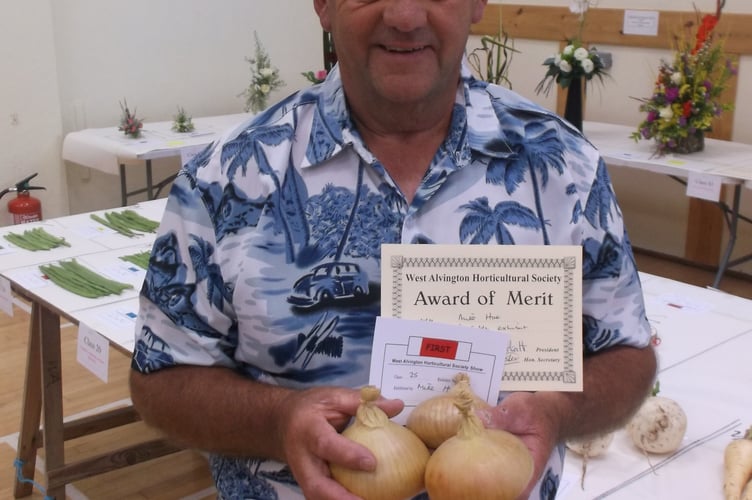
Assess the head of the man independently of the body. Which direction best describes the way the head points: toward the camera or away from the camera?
toward the camera

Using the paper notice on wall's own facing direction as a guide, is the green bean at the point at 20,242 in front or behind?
in front

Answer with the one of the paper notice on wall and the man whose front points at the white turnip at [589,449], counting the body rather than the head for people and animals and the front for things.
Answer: the paper notice on wall

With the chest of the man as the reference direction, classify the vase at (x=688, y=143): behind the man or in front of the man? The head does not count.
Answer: behind

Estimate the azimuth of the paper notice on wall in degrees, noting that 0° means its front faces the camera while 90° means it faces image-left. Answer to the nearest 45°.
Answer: approximately 0°

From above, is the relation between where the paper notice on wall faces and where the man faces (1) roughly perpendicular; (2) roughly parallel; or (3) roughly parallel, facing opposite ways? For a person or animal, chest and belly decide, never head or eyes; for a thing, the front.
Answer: roughly parallel

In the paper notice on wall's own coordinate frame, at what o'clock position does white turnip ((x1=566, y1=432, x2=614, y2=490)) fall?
The white turnip is roughly at 12 o'clock from the paper notice on wall.

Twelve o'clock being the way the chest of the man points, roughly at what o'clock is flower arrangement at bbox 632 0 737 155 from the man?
The flower arrangement is roughly at 7 o'clock from the man.

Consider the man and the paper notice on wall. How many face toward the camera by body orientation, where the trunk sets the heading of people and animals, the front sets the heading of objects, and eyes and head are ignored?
2

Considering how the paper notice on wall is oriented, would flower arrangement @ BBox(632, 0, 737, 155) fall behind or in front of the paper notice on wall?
in front

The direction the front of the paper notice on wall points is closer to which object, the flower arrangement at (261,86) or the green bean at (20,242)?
the green bean

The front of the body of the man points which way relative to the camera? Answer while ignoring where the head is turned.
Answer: toward the camera
